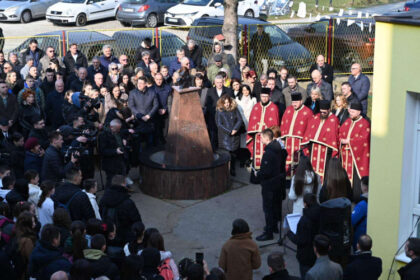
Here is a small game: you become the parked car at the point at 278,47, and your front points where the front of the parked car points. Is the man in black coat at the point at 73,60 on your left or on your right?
on your right

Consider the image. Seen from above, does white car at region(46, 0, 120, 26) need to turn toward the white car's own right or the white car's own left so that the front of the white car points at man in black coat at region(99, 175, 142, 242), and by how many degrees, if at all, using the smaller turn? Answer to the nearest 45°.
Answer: approximately 45° to the white car's own left

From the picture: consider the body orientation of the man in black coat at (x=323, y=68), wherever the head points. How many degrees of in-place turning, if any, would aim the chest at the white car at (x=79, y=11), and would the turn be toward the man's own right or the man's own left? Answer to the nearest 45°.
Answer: approximately 90° to the man's own right

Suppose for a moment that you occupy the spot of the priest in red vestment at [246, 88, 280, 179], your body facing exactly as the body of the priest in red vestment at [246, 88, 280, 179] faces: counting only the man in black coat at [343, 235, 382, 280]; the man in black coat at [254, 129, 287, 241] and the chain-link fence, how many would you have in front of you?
2

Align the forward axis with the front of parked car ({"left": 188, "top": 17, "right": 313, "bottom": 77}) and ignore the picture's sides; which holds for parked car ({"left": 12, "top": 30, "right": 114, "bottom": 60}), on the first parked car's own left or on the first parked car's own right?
on the first parked car's own right

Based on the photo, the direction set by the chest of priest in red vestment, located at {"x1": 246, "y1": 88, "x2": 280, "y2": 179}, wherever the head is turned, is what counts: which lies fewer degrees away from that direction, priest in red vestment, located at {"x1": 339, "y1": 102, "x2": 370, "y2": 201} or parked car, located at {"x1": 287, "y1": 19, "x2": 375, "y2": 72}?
the priest in red vestment
